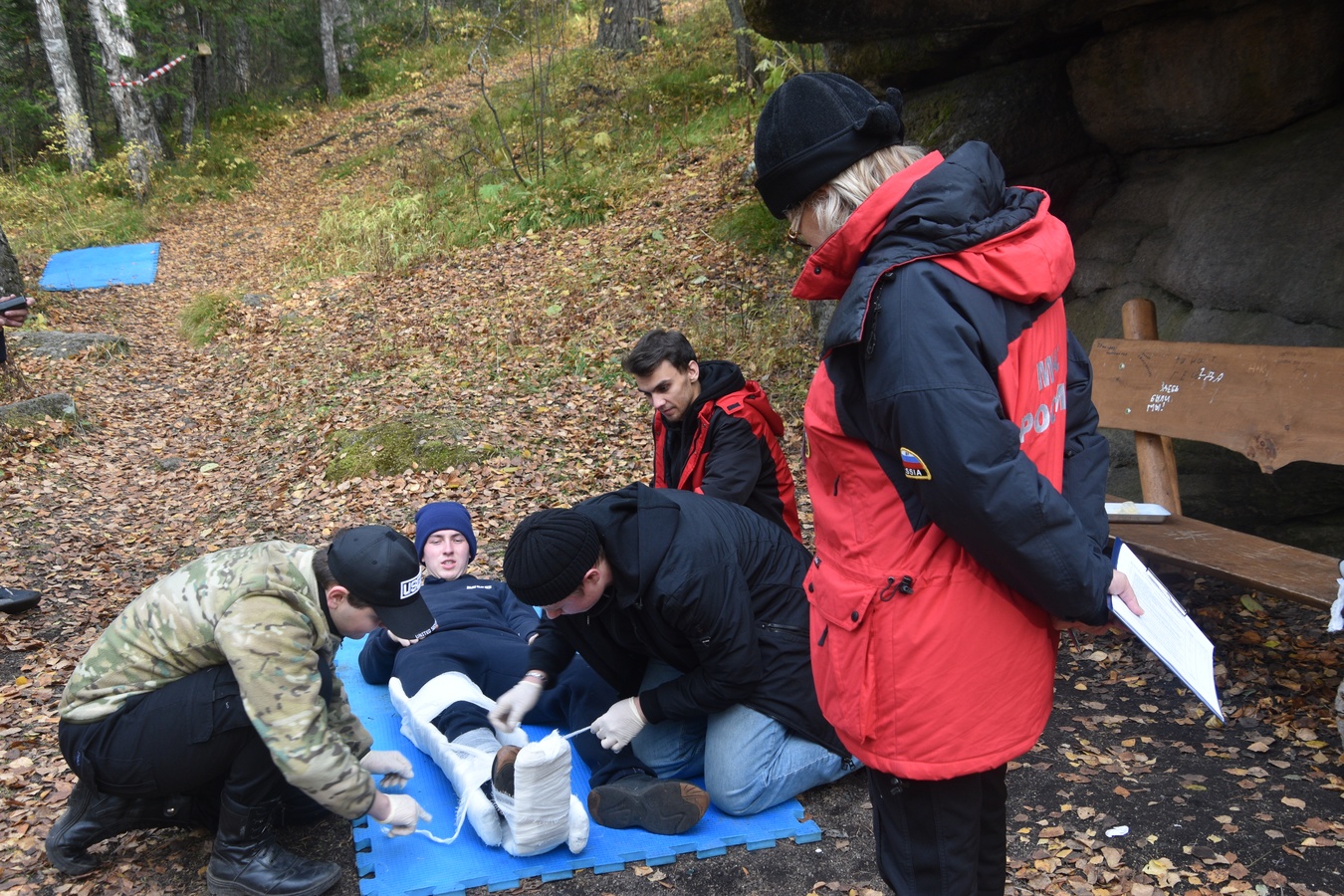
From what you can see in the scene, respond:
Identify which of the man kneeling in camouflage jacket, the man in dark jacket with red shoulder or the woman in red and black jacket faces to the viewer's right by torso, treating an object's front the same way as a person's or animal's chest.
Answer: the man kneeling in camouflage jacket

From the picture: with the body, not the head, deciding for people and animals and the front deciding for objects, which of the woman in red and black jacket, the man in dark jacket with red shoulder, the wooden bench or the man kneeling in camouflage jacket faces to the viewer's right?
the man kneeling in camouflage jacket

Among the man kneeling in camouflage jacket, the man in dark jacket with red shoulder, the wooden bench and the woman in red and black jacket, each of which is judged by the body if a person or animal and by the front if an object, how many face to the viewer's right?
1

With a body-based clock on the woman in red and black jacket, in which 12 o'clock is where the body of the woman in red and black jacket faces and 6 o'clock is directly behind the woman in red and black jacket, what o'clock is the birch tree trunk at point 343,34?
The birch tree trunk is roughly at 2 o'clock from the woman in red and black jacket.

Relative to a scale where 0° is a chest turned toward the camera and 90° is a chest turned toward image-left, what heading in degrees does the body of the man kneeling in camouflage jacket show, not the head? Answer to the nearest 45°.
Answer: approximately 270°

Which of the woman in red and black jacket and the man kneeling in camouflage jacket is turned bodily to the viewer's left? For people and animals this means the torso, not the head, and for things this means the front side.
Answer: the woman in red and black jacket

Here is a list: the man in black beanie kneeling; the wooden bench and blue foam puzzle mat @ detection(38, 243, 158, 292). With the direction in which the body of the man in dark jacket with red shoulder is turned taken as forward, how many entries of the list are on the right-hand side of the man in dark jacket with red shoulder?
1

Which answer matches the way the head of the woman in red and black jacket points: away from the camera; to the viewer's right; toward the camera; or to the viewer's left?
to the viewer's left

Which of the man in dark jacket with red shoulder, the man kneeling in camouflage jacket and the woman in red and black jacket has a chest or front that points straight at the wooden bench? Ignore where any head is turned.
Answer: the man kneeling in camouflage jacket

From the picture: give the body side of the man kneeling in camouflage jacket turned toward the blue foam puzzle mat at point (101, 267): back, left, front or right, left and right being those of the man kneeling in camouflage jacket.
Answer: left

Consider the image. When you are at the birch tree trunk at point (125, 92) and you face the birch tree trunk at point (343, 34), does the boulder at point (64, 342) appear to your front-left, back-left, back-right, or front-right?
back-right

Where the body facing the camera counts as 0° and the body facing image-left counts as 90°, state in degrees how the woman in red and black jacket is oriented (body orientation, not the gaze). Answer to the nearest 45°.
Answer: approximately 90°

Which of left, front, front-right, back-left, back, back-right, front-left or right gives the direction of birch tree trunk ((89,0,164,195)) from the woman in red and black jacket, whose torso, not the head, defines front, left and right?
front-right

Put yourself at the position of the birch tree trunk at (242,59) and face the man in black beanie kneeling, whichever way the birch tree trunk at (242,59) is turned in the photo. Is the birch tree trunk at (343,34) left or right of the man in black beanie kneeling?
left

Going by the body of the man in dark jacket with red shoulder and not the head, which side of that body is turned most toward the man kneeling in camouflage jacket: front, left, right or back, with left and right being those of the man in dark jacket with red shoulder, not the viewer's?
front

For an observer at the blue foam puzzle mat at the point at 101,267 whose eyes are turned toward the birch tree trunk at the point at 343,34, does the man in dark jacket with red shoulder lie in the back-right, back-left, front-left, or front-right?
back-right

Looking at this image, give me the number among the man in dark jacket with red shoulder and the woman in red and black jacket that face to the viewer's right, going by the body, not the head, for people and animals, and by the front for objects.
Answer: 0

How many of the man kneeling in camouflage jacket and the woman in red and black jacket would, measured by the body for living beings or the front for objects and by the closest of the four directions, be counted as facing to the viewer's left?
1

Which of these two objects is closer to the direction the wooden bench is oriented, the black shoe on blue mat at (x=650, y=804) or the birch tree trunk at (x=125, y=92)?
the black shoe on blue mat
